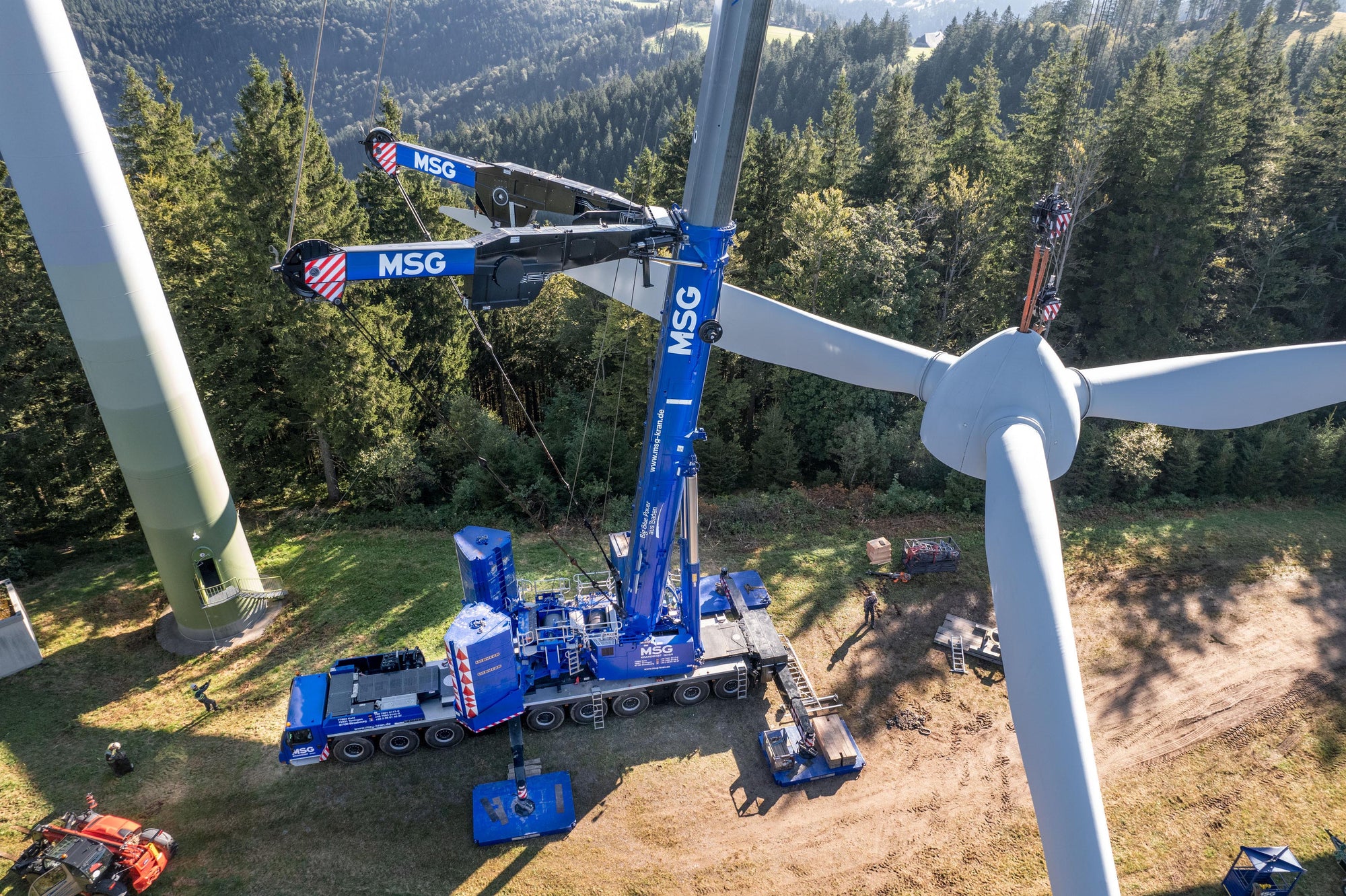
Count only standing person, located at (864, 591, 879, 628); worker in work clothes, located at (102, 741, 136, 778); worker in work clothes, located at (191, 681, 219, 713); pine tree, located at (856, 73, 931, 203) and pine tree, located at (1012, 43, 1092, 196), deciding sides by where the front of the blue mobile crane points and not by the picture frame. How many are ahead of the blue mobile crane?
2

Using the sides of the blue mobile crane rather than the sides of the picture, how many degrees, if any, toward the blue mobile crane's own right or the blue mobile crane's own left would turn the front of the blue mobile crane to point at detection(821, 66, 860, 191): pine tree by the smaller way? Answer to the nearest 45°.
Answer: approximately 135° to the blue mobile crane's own right

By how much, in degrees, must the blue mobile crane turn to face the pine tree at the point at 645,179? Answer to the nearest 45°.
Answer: approximately 90° to its right

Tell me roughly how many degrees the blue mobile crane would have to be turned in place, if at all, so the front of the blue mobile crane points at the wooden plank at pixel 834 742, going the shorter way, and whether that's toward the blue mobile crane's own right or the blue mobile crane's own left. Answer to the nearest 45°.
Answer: approximately 180°

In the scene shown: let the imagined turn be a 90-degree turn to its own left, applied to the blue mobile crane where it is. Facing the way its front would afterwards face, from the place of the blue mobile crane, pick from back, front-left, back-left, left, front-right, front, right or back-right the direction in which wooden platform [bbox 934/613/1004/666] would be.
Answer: left

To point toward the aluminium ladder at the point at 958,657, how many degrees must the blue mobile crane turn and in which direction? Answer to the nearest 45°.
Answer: approximately 180°

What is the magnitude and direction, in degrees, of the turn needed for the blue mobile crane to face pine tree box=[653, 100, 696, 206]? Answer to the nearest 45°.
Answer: approximately 90° to its right

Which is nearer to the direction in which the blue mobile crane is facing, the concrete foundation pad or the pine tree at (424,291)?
the concrete foundation pad

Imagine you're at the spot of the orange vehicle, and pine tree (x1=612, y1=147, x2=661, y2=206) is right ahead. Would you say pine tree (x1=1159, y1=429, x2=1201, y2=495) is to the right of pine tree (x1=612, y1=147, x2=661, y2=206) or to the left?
right

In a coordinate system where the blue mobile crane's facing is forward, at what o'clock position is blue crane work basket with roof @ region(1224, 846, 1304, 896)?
The blue crane work basket with roof is roughly at 7 o'clock from the blue mobile crane.

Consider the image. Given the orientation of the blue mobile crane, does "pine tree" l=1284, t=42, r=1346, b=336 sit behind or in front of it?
behind

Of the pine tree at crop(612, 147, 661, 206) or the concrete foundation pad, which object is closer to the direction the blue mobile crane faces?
the concrete foundation pad

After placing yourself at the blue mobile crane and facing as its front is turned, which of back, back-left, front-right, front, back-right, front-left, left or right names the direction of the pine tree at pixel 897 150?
back-right

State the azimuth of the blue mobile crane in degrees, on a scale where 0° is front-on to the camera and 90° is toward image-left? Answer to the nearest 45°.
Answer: approximately 90°

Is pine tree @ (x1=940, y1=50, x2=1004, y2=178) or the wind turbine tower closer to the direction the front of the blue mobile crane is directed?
the wind turbine tower
